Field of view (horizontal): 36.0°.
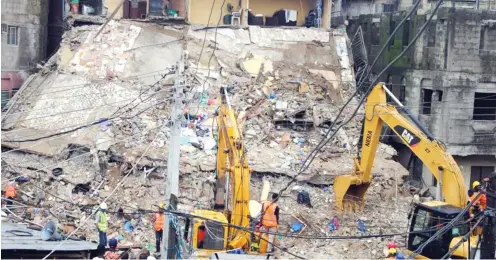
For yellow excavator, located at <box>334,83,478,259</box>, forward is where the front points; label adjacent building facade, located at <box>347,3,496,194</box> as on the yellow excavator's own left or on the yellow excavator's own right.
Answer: on the yellow excavator's own right

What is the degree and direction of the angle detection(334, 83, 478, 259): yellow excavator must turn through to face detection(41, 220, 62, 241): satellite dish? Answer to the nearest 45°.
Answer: approximately 45° to its left

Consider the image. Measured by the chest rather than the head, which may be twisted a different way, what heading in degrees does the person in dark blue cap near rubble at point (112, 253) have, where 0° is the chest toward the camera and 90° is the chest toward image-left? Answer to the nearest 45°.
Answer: approximately 180°

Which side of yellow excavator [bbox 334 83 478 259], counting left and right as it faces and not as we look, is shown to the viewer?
left

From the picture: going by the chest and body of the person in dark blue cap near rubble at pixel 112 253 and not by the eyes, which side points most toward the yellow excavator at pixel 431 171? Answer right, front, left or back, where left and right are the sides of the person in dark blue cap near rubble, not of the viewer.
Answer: right

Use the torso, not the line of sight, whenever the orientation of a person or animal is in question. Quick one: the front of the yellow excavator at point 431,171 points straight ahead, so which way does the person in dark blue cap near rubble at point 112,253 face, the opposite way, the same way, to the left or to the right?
to the right

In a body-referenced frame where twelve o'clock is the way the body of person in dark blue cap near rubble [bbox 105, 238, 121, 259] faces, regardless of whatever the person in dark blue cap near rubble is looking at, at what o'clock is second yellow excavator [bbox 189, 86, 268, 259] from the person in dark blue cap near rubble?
The second yellow excavator is roughly at 3 o'clock from the person in dark blue cap near rubble.

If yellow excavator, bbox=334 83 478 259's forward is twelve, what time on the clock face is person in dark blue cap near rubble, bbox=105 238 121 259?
The person in dark blue cap near rubble is roughly at 11 o'clock from the yellow excavator.

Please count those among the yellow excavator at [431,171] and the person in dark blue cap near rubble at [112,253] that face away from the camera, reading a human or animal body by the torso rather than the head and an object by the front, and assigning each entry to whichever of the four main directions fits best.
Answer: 1

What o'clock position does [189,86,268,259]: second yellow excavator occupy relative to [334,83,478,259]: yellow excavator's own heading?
The second yellow excavator is roughly at 11 o'clock from the yellow excavator.
